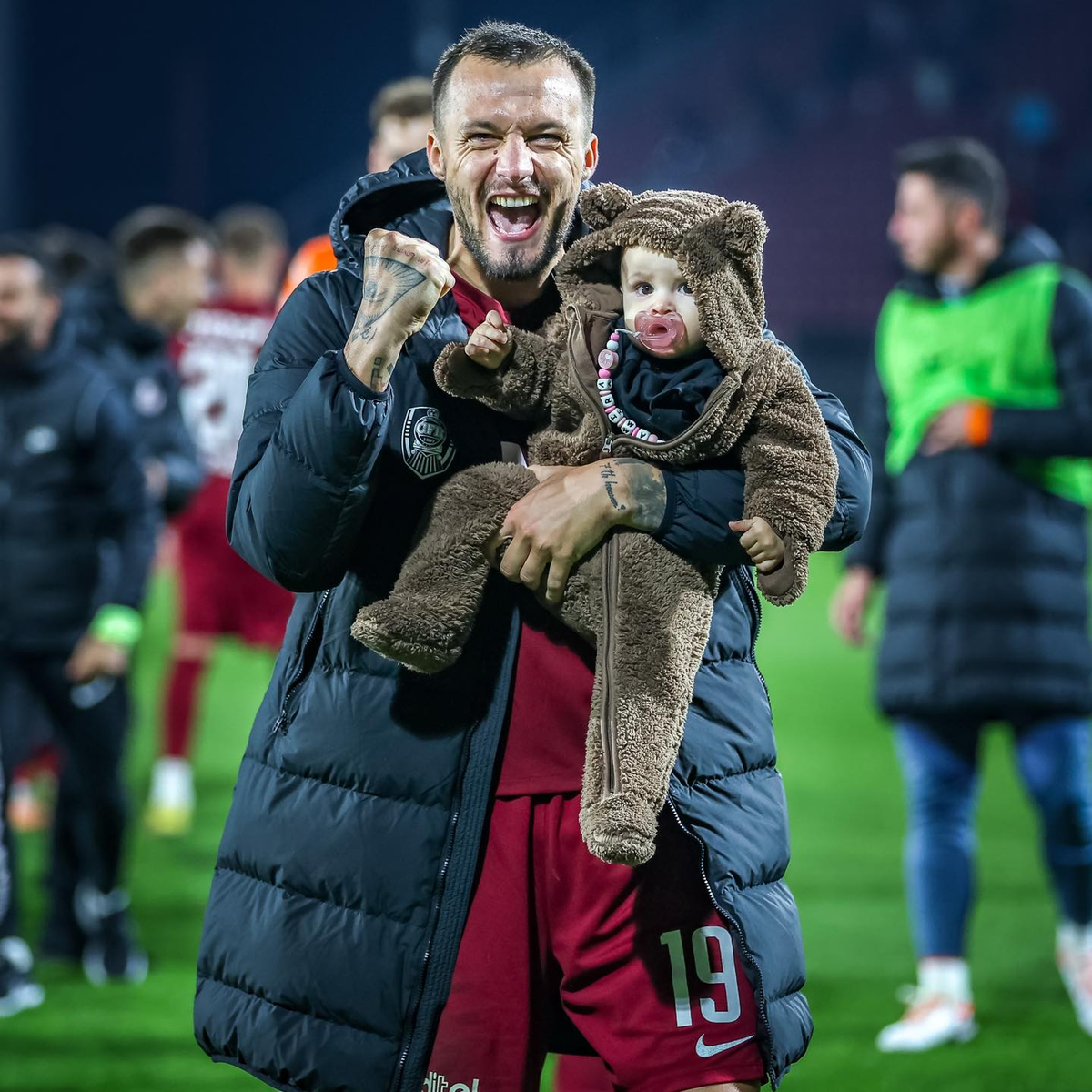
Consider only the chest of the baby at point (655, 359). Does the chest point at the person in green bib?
no

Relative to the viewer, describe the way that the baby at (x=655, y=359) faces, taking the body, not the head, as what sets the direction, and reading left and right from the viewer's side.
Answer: facing the viewer

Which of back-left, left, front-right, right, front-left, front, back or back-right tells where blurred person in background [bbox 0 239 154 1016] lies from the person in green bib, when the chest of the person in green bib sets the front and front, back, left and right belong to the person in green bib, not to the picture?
front-right

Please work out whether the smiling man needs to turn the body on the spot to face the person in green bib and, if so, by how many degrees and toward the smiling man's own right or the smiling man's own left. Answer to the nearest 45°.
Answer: approximately 135° to the smiling man's own left

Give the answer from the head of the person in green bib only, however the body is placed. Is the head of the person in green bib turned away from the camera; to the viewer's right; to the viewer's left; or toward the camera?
to the viewer's left

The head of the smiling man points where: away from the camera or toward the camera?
toward the camera

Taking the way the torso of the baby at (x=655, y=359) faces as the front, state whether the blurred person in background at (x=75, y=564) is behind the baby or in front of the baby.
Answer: behind

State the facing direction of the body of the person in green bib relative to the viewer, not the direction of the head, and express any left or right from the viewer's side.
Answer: facing the viewer and to the left of the viewer

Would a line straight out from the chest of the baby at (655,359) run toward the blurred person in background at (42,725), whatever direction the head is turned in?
no

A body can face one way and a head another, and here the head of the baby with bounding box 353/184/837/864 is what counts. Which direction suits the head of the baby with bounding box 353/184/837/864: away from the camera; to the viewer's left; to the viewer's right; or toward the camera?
toward the camera

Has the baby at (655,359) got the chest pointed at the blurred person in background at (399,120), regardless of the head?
no

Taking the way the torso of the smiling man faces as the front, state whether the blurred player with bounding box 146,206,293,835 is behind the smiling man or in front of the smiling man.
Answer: behind
